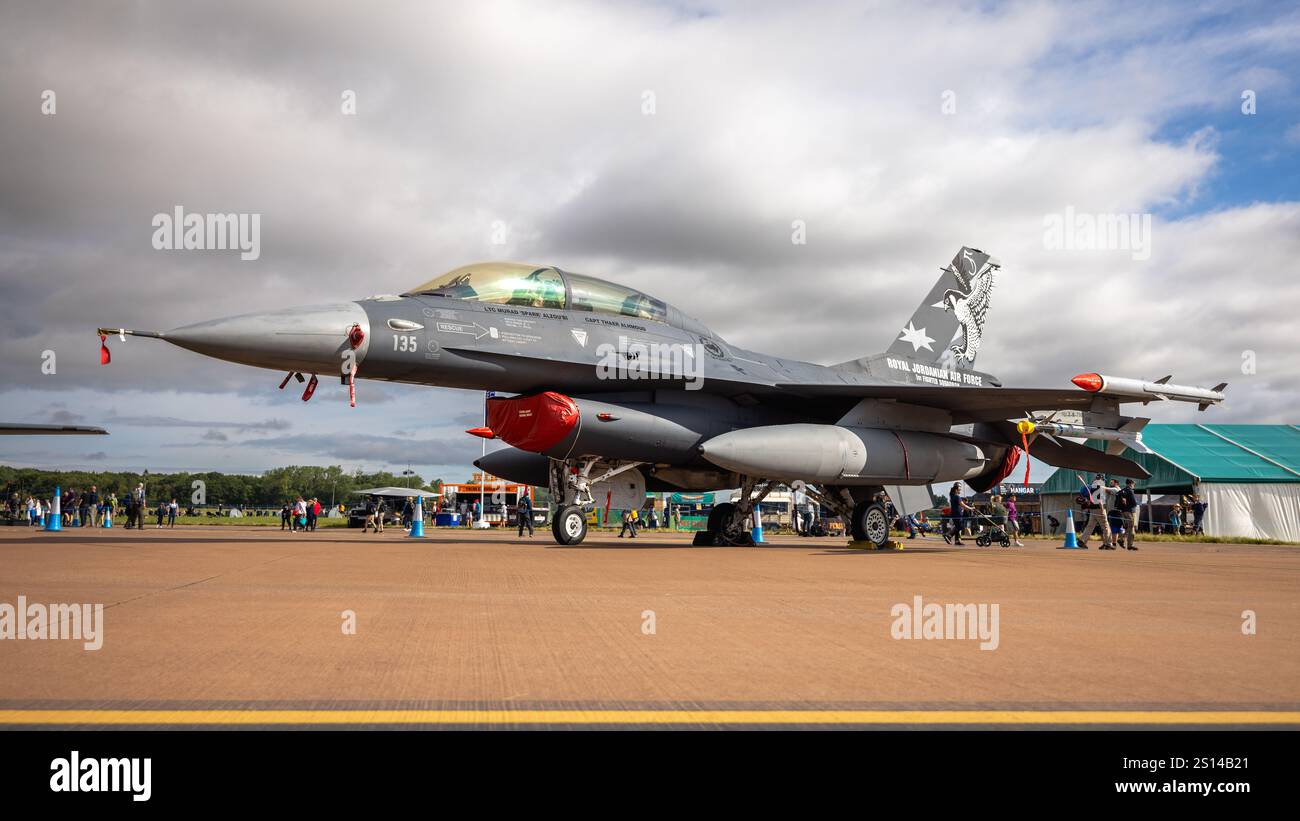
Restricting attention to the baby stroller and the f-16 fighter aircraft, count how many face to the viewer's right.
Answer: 1

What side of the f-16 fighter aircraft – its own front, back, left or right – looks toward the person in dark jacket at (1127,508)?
back

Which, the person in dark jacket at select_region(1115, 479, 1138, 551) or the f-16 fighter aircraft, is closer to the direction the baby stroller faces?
the person in dark jacket

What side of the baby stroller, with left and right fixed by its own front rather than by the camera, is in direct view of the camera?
right

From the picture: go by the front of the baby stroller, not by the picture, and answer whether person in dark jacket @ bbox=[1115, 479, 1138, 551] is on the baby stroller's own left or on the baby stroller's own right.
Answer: on the baby stroller's own right

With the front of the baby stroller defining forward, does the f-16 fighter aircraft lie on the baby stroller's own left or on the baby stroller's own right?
on the baby stroller's own right

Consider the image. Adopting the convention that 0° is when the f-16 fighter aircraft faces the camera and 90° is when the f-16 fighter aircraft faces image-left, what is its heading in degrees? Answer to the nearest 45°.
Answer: approximately 45°

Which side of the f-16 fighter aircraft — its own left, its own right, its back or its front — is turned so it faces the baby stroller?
back

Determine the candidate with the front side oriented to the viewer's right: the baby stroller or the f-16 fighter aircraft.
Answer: the baby stroller
